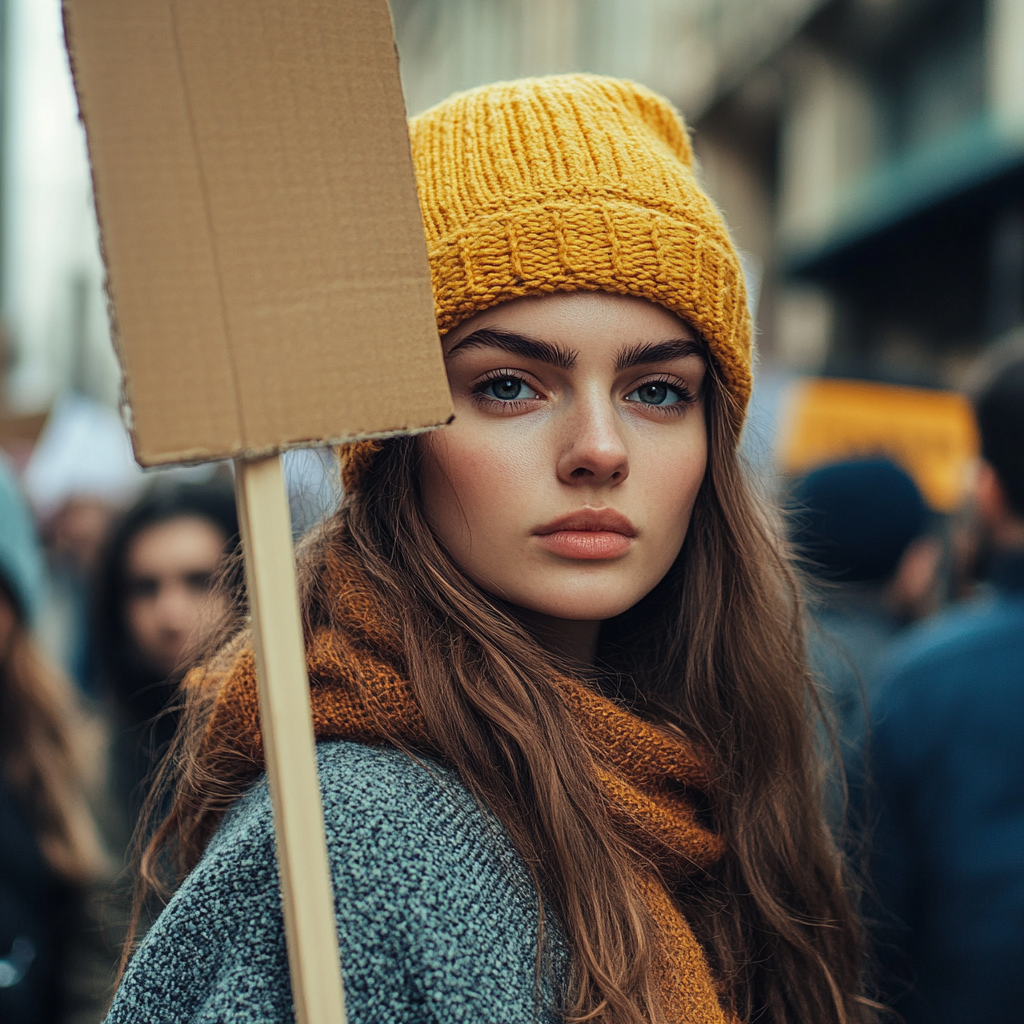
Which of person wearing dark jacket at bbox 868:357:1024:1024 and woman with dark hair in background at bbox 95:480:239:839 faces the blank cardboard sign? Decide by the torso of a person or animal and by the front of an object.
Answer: the woman with dark hair in background

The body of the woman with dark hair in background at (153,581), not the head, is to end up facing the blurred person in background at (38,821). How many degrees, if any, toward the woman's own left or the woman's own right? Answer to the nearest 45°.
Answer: approximately 45° to the woman's own right

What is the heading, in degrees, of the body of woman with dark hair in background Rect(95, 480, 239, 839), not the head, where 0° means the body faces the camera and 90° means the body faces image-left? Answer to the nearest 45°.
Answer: approximately 0°

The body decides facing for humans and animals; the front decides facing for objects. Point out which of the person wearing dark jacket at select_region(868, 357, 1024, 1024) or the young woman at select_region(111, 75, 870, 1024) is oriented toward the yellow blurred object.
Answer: the person wearing dark jacket

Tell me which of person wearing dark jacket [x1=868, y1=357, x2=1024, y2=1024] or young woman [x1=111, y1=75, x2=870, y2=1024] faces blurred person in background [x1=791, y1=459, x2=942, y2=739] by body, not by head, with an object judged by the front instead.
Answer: the person wearing dark jacket

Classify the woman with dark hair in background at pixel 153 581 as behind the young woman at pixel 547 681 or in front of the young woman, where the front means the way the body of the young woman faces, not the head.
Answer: behind

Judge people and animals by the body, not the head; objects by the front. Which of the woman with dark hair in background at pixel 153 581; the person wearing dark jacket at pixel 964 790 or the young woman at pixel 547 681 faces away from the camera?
the person wearing dark jacket

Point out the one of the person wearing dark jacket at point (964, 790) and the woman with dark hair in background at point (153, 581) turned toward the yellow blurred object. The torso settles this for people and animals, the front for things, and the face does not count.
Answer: the person wearing dark jacket

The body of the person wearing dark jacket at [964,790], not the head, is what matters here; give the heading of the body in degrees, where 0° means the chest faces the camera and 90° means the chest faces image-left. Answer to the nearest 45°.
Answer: approximately 180°

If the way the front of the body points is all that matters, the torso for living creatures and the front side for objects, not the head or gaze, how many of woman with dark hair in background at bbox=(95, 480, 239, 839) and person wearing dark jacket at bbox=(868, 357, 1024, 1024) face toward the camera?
1
